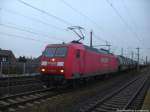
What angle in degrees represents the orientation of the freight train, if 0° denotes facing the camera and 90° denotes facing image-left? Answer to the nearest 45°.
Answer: approximately 45°

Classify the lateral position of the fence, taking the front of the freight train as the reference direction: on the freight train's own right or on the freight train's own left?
on the freight train's own right
